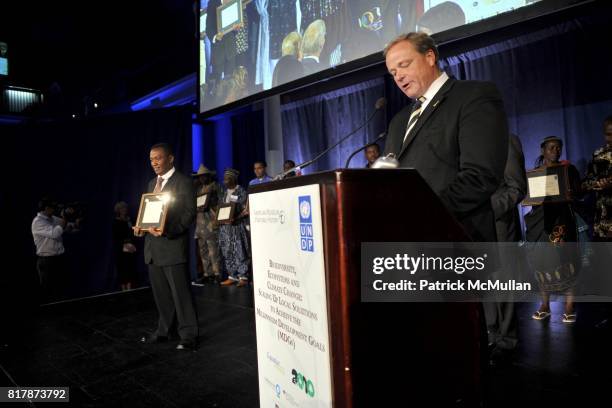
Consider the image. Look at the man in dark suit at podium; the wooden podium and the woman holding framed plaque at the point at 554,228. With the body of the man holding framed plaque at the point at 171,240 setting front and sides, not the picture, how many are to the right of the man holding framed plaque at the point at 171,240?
0

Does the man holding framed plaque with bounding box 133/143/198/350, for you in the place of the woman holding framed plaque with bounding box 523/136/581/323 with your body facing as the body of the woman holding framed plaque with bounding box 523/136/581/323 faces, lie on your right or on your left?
on your right

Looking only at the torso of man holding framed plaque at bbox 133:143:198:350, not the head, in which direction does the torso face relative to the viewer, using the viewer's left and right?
facing the viewer and to the left of the viewer

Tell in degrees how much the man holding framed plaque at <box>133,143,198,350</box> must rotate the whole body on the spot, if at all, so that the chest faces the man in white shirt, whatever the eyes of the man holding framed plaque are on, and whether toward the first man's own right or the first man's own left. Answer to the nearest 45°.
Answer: approximately 90° to the first man's own right

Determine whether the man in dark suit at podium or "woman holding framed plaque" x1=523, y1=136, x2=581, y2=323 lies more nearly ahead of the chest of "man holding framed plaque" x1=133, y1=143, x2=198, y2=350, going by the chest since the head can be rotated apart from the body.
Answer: the man in dark suit at podium

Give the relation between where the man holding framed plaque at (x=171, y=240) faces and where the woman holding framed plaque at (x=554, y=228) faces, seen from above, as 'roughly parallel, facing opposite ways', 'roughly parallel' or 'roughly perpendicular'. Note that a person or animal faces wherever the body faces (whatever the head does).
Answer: roughly parallel

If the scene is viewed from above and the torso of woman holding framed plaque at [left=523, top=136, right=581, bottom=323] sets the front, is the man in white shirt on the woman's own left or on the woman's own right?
on the woman's own right

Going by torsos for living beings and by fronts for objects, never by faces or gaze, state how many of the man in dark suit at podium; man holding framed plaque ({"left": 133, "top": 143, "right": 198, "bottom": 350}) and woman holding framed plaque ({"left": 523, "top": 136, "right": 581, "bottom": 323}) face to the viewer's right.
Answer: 0

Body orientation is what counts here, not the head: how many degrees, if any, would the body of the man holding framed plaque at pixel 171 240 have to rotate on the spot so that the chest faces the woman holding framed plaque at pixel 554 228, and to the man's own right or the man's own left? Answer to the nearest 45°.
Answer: approximately 135° to the man's own left

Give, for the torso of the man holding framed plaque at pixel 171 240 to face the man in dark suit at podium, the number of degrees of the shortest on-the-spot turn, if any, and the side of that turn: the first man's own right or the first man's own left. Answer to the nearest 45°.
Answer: approximately 45° to the first man's own left

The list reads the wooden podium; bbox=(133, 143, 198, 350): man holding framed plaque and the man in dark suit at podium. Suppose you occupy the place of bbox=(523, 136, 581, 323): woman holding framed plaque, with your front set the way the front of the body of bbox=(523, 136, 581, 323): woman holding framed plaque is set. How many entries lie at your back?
0

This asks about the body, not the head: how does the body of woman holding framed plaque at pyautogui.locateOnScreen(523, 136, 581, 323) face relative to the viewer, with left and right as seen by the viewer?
facing the viewer

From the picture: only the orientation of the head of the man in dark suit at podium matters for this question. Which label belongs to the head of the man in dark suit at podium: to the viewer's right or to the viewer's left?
to the viewer's left

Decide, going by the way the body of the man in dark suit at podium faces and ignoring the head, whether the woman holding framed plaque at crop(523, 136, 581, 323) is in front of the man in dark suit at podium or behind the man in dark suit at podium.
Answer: behind

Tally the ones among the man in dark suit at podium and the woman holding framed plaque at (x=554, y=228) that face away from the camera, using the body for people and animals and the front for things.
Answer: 0

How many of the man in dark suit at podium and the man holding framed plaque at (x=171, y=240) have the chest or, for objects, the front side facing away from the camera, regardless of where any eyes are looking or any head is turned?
0

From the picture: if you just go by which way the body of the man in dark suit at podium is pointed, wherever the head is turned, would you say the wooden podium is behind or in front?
in front

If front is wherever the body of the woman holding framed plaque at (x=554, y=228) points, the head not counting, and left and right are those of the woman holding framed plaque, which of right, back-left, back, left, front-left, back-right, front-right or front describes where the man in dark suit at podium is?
front
